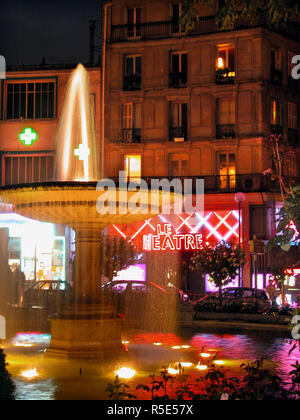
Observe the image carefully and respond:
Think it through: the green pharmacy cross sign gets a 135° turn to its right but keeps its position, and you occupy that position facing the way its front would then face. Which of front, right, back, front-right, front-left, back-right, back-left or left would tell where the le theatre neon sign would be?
back-right

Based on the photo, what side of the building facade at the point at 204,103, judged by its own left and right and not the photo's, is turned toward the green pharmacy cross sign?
right

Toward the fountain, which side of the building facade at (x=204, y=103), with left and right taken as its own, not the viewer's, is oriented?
front

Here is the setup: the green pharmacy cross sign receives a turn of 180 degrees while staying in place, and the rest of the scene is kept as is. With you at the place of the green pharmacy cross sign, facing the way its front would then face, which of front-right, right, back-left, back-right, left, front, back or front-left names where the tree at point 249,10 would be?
back

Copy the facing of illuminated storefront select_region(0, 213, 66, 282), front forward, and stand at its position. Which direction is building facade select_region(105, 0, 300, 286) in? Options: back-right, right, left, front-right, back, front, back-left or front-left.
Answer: left

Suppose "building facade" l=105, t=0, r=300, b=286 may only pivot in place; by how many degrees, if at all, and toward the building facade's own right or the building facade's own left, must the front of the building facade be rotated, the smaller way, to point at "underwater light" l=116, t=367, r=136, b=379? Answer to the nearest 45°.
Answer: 0° — it already faces it

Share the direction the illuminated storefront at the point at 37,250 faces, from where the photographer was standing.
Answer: facing the viewer

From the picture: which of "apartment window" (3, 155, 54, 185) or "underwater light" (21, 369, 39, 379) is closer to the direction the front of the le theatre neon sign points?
the underwater light

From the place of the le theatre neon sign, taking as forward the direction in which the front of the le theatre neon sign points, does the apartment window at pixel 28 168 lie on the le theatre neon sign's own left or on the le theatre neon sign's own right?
on the le theatre neon sign's own right

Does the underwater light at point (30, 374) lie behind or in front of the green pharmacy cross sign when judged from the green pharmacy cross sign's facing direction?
in front

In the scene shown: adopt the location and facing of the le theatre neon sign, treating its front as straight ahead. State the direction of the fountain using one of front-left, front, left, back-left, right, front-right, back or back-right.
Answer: front

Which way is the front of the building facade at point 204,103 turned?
toward the camera

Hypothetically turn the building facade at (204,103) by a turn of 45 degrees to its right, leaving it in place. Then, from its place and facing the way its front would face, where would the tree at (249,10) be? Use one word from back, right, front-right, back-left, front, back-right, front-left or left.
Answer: front-left

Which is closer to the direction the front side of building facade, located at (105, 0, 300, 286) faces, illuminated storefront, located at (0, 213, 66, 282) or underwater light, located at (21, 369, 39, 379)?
the underwater light

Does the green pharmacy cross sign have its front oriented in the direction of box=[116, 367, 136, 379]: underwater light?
yes

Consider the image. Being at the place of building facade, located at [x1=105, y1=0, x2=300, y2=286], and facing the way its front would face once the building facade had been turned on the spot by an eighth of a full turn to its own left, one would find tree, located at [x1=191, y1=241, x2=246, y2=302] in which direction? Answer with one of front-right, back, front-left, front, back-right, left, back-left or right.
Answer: front-right

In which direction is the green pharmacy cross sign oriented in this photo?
toward the camera
